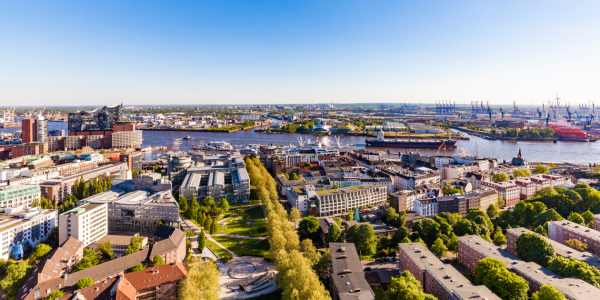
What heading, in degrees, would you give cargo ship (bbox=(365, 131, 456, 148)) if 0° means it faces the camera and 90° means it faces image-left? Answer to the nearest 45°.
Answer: approximately 270°

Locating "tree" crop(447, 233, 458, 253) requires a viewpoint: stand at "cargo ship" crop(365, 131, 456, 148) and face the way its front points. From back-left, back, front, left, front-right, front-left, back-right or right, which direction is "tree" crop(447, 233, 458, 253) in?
right

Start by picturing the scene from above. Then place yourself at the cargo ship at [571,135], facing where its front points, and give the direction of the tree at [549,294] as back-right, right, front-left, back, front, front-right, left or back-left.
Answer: front-right

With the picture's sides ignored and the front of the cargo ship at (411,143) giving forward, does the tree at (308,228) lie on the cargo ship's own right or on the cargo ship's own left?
on the cargo ship's own right

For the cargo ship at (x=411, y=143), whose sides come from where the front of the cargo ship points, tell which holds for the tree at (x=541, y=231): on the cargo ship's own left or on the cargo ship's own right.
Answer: on the cargo ship's own right

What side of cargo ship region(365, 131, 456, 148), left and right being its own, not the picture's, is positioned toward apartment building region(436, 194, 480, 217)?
right

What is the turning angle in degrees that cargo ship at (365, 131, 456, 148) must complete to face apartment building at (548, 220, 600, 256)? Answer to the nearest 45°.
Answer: approximately 90° to its right

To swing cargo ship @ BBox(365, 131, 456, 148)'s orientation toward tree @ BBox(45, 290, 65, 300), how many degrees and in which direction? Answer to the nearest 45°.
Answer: approximately 90° to its right

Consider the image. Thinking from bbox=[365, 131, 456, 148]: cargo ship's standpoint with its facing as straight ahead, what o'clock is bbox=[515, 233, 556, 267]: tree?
The tree is roughly at 3 o'clock from the cargo ship.

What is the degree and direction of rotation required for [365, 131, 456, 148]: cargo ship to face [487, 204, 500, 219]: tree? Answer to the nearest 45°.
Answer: approximately 90° to its right
